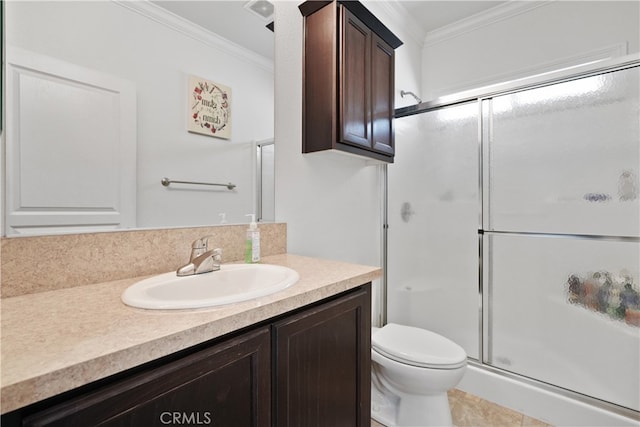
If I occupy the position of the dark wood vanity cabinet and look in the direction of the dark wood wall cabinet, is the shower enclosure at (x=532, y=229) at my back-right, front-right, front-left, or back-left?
front-right

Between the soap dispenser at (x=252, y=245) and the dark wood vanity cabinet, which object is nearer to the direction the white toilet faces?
the dark wood vanity cabinet

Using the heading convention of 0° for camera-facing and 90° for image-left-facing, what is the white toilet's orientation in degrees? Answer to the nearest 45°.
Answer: approximately 315°

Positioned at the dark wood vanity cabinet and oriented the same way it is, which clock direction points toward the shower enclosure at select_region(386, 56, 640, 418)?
The shower enclosure is roughly at 10 o'clock from the dark wood vanity cabinet.

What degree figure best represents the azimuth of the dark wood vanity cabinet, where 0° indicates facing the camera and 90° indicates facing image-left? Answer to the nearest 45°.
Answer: approximately 315°

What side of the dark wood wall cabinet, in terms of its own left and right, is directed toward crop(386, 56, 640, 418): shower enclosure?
left

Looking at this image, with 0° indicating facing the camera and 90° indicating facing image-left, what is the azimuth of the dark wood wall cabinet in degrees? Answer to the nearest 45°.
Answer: approximately 315°

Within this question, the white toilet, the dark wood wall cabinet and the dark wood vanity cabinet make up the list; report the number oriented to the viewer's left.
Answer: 0
